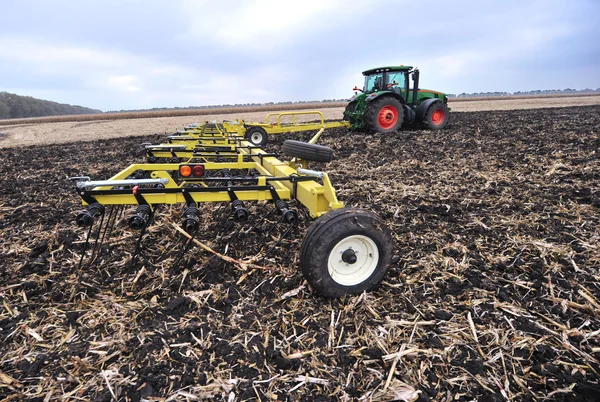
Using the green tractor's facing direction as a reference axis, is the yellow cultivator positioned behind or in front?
behind

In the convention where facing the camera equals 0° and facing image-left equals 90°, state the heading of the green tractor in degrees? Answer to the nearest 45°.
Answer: approximately 225°

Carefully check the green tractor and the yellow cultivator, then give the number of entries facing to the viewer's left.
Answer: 0
